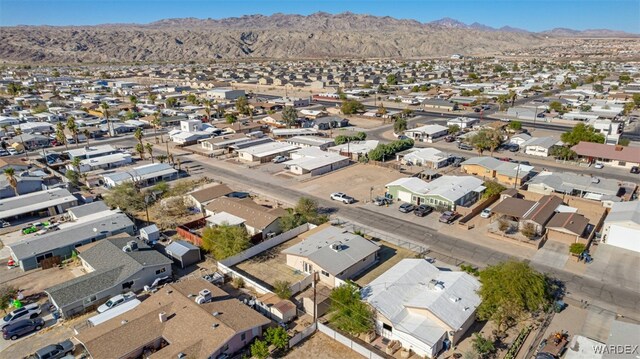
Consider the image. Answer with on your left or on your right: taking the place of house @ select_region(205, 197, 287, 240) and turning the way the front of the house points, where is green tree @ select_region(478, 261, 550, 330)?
on your right

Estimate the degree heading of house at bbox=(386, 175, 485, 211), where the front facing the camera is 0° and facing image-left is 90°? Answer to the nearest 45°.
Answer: approximately 45°

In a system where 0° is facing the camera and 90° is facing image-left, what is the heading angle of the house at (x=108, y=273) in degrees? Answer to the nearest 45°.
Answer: approximately 45°

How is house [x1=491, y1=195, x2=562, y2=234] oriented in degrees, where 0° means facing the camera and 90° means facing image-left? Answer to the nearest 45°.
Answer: approximately 45°

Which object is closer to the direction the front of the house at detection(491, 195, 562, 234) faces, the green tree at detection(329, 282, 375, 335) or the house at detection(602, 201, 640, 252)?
the green tree

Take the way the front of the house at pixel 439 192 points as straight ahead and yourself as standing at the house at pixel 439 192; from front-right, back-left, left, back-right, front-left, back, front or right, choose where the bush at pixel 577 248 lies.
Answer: left

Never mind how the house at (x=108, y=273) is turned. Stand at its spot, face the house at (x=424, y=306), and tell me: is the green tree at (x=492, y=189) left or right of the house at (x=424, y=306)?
left

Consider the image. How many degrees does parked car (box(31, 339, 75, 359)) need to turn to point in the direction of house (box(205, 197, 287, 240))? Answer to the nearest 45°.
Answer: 0° — it already faces it
